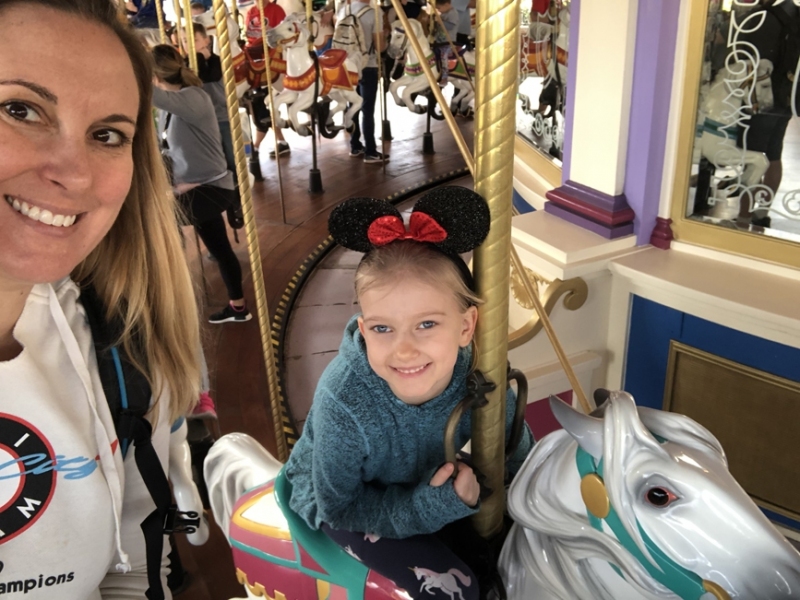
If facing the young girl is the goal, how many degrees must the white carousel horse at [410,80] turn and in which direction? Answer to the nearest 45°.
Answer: approximately 90° to its left

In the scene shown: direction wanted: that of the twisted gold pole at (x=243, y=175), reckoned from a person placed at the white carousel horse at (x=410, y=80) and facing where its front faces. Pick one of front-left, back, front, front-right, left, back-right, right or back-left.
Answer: left

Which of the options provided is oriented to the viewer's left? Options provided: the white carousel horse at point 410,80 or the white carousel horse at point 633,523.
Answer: the white carousel horse at point 410,80

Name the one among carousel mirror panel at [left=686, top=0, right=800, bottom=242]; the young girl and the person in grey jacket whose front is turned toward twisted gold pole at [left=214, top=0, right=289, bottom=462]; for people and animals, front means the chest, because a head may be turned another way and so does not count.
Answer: the carousel mirror panel

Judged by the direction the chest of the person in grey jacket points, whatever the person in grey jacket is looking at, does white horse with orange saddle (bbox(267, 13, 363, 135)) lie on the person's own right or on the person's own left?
on the person's own right

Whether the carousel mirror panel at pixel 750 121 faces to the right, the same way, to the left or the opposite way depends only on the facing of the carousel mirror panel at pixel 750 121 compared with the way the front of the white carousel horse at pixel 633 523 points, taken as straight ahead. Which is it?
to the right

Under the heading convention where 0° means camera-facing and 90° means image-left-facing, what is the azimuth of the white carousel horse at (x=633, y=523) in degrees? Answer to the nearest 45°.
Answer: approximately 315°

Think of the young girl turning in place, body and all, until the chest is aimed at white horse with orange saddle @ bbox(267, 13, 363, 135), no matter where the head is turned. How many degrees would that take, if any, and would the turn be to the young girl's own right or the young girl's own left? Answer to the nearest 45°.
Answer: approximately 135° to the young girl's own left

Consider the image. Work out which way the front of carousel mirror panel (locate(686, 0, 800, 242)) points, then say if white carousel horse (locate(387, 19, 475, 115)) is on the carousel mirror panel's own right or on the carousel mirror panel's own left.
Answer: on the carousel mirror panel's own right

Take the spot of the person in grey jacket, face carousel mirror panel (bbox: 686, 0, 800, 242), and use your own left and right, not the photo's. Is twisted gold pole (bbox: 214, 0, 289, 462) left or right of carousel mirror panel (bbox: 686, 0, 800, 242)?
right
